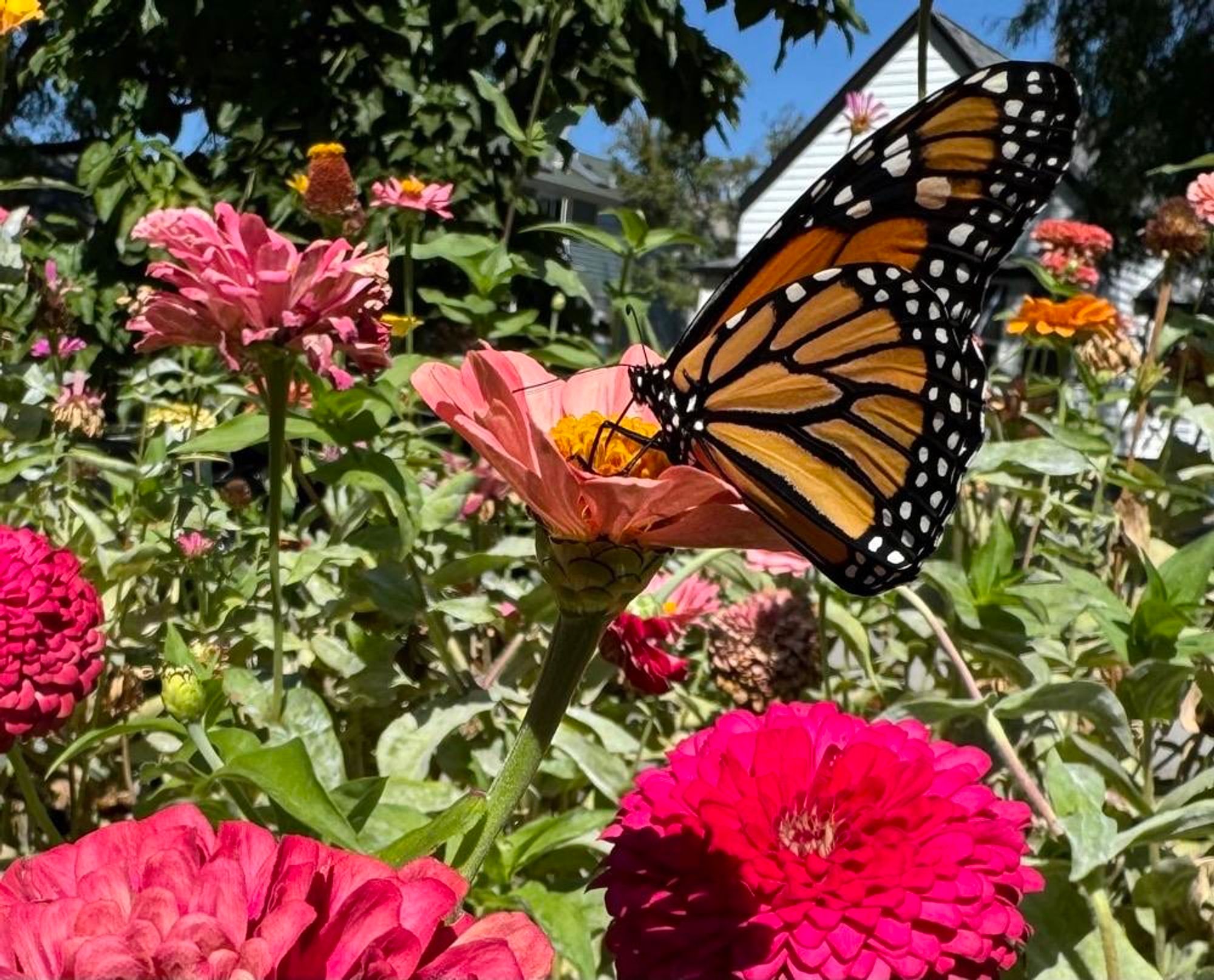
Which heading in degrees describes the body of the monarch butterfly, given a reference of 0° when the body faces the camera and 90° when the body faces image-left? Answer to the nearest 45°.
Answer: approximately 90°

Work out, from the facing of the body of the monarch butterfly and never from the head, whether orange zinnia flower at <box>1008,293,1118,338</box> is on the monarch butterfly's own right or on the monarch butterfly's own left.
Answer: on the monarch butterfly's own right

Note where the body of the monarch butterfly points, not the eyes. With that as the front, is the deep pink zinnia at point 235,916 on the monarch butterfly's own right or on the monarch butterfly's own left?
on the monarch butterfly's own left

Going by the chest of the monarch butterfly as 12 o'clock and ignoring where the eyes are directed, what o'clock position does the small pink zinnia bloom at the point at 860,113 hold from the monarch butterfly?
The small pink zinnia bloom is roughly at 3 o'clock from the monarch butterfly.
